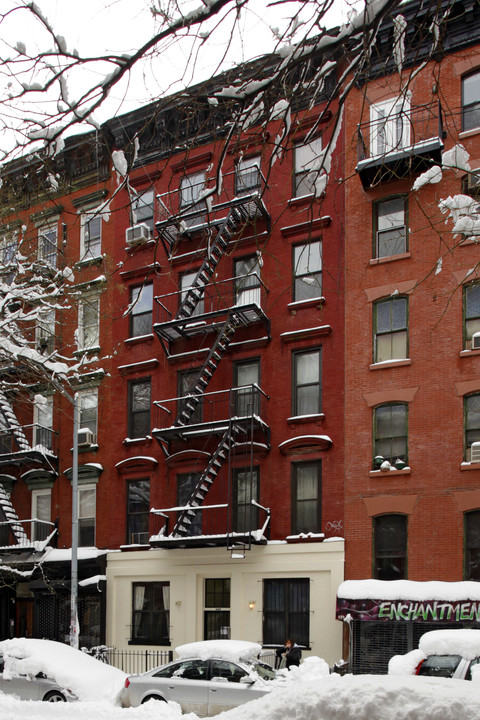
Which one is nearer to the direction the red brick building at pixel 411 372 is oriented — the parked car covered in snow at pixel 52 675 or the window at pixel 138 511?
the parked car covered in snow

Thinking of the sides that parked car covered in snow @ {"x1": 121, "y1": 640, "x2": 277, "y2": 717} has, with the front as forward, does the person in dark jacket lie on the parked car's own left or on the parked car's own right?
on the parked car's own left

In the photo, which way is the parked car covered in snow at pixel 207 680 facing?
to the viewer's right

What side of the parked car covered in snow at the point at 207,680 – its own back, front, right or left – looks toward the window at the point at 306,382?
left

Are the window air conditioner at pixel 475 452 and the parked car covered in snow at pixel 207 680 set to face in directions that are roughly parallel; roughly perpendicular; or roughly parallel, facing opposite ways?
roughly perpendicular

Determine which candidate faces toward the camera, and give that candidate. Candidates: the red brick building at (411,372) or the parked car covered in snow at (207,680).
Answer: the red brick building

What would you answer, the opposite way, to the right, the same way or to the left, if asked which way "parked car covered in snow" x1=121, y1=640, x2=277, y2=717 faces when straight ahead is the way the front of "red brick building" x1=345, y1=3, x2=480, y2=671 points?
to the left

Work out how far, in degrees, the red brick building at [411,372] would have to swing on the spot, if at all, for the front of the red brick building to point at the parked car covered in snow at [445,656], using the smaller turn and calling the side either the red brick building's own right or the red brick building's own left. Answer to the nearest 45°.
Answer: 0° — it already faces it

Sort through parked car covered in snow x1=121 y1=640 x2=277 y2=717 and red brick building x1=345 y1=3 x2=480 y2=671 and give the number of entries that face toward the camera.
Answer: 1

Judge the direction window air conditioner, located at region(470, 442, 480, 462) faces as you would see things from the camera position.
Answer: facing the viewer

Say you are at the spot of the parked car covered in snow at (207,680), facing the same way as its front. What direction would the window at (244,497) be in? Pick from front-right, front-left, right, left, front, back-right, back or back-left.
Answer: left

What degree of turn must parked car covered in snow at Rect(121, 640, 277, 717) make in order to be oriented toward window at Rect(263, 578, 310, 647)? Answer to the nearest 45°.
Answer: approximately 90° to its left

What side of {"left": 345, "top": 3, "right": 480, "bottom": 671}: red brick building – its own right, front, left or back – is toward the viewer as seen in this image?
front

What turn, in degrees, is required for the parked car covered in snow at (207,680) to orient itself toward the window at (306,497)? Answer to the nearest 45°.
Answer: approximately 90° to its left
